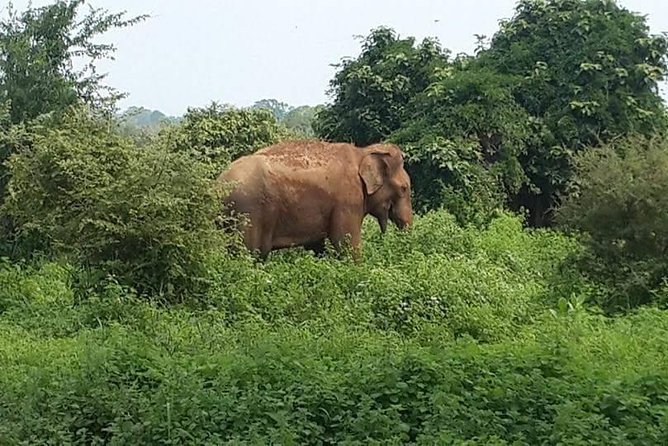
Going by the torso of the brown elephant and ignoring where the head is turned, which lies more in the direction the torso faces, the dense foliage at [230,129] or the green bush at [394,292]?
the green bush

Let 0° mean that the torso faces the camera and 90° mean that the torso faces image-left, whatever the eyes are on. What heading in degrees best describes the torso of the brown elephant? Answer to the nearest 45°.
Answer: approximately 270°

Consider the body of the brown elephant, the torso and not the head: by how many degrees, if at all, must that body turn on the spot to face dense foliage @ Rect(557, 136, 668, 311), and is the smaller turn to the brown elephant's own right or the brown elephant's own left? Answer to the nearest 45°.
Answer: approximately 45° to the brown elephant's own right

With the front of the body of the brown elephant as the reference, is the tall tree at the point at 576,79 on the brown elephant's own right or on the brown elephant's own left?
on the brown elephant's own left

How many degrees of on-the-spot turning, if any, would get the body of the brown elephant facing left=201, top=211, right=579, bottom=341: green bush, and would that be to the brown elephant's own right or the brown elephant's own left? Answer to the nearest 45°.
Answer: approximately 90° to the brown elephant's own right

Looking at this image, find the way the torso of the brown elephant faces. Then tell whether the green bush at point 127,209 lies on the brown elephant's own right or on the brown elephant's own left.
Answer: on the brown elephant's own right

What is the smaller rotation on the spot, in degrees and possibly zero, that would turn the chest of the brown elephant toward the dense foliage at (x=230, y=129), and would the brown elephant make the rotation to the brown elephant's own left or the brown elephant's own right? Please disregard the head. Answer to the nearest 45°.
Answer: approximately 90° to the brown elephant's own left
